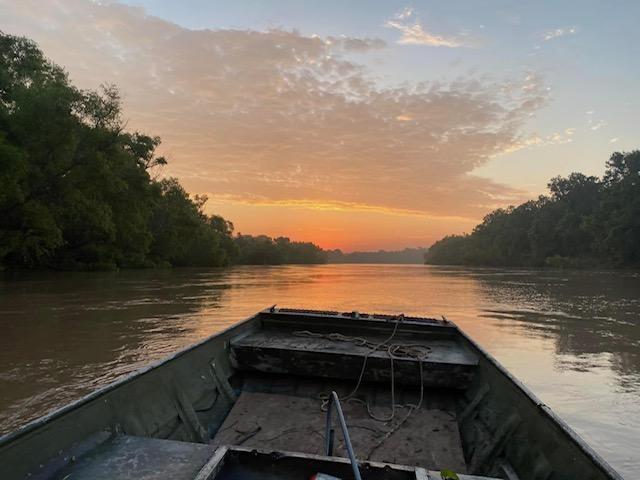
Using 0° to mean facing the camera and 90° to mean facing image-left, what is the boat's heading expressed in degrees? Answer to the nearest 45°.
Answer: approximately 180°
